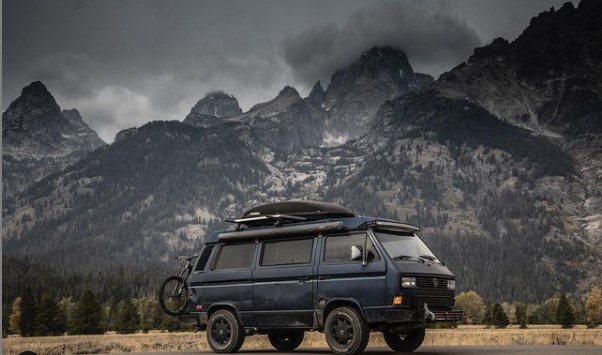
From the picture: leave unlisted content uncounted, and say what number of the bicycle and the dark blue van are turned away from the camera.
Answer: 0

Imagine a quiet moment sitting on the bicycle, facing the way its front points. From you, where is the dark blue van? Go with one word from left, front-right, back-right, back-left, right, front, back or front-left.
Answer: left

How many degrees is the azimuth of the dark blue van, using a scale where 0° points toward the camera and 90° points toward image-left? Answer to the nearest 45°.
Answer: approximately 315°

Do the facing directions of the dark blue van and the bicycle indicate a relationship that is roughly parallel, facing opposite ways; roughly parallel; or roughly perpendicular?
roughly perpendicular

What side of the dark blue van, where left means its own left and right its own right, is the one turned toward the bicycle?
back
